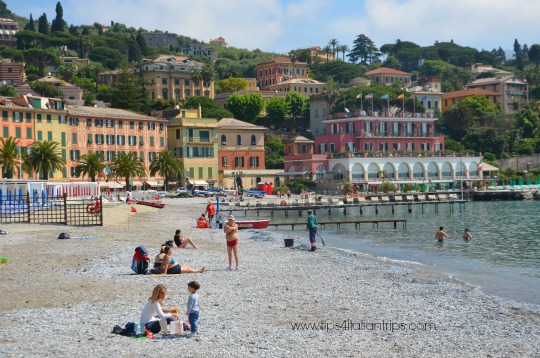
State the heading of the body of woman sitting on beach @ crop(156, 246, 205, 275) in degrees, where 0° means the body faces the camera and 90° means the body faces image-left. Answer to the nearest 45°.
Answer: approximately 270°

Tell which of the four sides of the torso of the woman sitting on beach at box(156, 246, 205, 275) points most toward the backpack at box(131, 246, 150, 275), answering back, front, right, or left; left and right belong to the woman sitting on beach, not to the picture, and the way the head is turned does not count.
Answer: back

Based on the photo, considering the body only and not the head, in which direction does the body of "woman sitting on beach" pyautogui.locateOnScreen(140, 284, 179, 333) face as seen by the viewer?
to the viewer's right

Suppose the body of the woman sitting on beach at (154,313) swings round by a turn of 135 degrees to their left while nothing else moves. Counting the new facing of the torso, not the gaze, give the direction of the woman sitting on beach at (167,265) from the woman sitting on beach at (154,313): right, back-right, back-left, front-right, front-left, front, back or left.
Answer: front-right

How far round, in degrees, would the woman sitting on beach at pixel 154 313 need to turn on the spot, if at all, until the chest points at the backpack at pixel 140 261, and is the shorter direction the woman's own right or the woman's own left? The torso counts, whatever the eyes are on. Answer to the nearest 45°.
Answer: approximately 90° to the woman's own left
